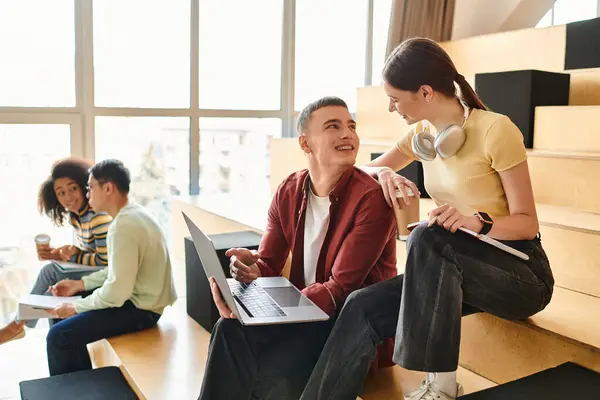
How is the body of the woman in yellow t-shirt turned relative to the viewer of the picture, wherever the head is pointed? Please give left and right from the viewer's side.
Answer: facing the viewer and to the left of the viewer

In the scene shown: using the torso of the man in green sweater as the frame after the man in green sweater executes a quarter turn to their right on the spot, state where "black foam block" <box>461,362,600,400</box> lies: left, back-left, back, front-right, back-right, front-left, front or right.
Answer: back-right

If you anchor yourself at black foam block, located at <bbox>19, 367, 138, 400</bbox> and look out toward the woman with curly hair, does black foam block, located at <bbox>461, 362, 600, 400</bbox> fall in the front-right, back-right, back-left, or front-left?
back-right

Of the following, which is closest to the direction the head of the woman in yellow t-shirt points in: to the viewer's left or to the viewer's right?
to the viewer's left

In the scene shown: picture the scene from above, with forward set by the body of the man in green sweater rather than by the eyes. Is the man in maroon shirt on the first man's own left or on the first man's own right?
on the first man's own left

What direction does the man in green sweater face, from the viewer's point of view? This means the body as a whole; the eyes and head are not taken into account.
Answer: to the viewer's left

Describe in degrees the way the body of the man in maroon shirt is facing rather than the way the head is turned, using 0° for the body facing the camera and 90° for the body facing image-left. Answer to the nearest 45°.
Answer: approximately 45°

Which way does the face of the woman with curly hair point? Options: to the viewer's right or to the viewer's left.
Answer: to the viewer's right

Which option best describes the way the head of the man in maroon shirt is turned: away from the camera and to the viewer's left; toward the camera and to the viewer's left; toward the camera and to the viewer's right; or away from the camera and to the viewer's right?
toward the camera and to the viewer's right

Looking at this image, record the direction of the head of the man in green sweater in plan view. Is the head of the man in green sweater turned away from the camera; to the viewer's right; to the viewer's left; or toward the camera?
to the viewer's left
